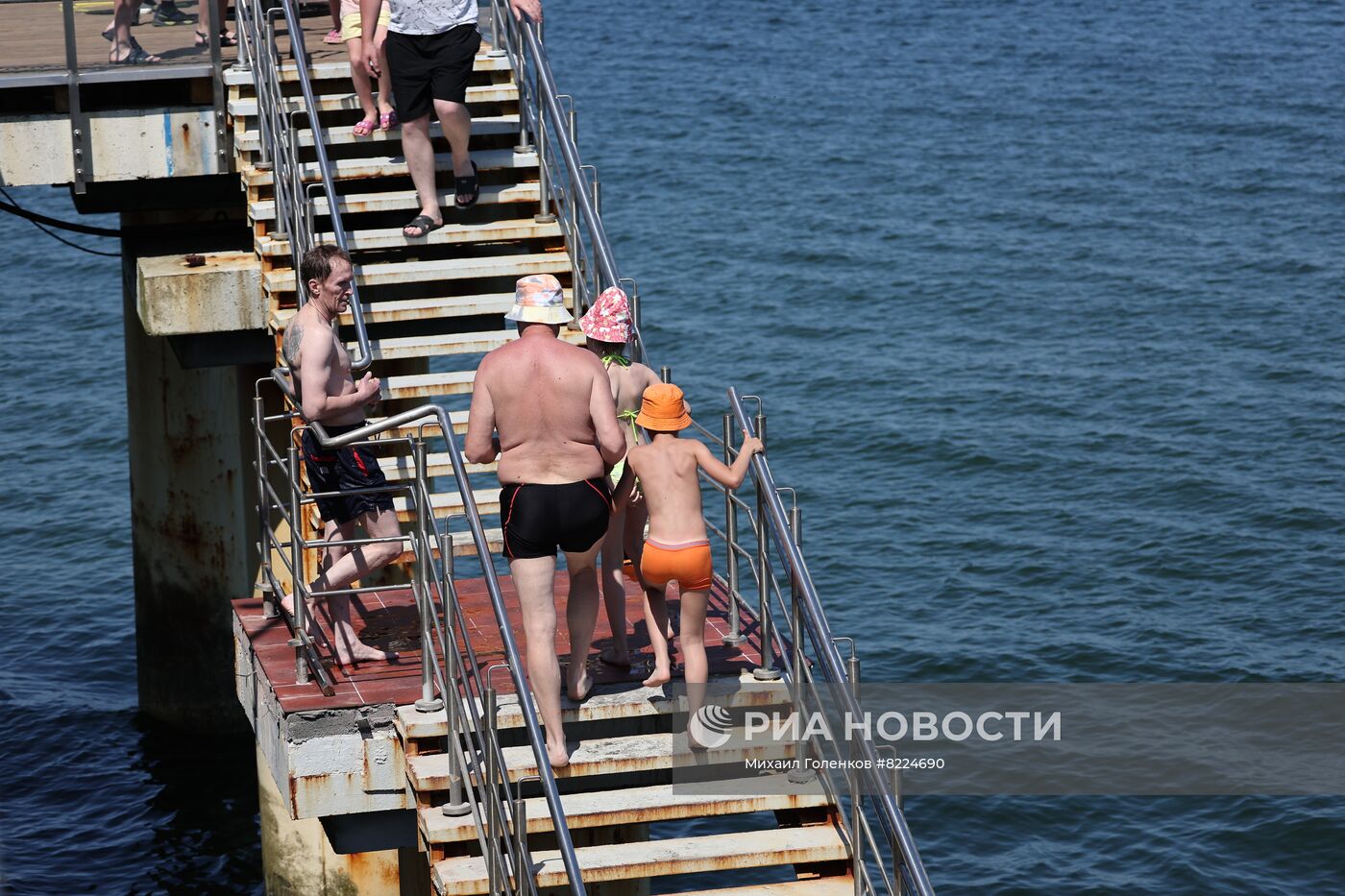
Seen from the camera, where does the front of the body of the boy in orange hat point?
away from the camera

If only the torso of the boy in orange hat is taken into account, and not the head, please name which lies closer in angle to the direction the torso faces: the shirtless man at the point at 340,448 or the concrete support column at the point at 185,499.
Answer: the concrete support column

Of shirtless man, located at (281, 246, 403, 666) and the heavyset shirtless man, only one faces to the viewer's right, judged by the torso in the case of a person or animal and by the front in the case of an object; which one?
the shirtless man

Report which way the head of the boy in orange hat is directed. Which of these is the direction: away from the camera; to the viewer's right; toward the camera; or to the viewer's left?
away from the camera

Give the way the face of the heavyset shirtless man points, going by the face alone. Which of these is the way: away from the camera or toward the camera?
away from the camera

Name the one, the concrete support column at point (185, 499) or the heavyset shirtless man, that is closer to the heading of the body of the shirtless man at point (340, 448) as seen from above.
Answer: the heavyset shirtless man

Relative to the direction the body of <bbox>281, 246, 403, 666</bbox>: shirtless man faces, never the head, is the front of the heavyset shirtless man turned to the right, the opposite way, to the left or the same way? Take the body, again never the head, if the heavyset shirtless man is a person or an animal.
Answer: to the left

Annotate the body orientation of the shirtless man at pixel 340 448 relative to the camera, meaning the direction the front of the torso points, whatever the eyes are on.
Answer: to the viewer's right

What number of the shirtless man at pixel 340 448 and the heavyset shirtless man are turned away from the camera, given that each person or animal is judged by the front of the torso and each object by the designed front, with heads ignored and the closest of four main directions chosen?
1

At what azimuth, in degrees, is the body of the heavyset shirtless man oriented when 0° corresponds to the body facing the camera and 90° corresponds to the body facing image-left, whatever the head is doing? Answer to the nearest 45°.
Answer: approximately 180°
